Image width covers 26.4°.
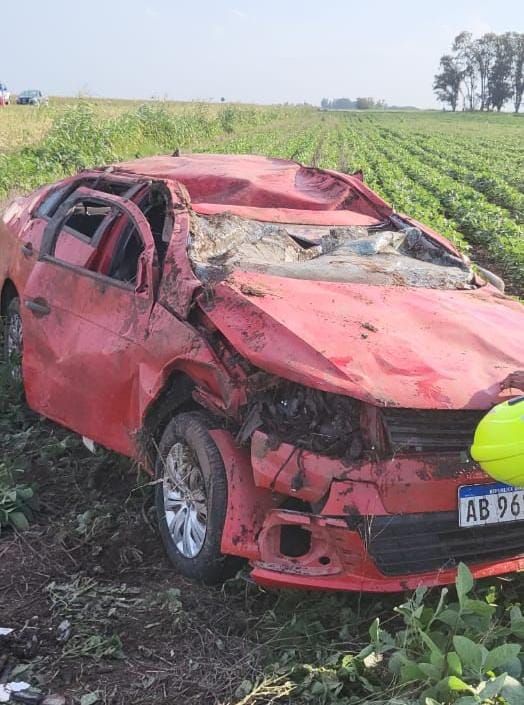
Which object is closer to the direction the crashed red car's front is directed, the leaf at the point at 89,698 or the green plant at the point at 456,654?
the green plant

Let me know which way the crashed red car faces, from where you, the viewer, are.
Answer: facing the viewer and to the right of the viewer

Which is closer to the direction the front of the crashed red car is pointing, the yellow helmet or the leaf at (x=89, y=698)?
the yellow helmet

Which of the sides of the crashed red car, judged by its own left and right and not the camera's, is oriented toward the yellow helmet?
front

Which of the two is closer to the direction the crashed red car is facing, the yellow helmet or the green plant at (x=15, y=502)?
the yellow helmet

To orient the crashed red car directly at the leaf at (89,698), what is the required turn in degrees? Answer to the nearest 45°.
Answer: approximately 90° to its right
